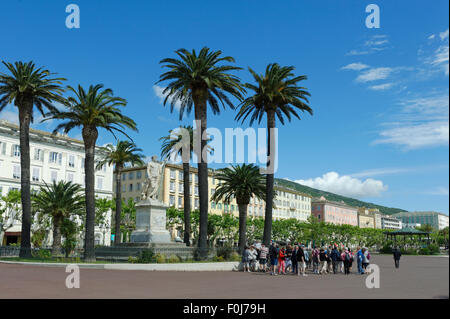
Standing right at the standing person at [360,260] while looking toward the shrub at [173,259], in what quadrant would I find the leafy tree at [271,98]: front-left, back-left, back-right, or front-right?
front-right
